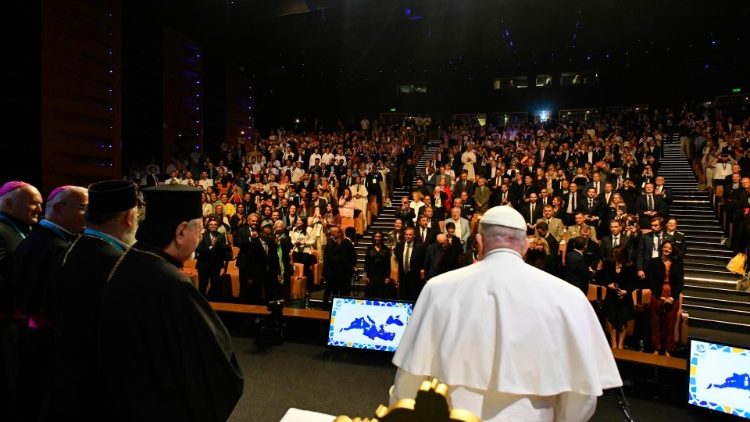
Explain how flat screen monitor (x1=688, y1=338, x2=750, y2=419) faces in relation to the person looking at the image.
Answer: facing the viewer and to the left of the viewer

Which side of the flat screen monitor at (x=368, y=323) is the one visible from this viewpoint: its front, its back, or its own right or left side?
front

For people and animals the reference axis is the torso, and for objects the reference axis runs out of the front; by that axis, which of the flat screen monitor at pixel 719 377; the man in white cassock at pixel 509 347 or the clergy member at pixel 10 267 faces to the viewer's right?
the clergy member

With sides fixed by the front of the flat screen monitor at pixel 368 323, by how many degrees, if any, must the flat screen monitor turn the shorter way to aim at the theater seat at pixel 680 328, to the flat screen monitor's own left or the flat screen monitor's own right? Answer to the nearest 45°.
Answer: approximately 90° to the flat screen monitor's own left

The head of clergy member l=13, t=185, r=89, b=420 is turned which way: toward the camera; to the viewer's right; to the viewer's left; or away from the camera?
to the viewer's right

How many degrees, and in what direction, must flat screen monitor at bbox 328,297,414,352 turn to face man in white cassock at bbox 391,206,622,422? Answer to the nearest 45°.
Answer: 0° — it already faces them

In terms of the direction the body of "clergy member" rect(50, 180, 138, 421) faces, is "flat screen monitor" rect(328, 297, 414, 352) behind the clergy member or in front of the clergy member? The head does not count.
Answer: in front

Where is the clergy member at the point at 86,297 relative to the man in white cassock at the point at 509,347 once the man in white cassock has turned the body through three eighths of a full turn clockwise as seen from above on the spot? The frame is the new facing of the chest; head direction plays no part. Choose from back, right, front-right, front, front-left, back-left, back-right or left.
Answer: back-right

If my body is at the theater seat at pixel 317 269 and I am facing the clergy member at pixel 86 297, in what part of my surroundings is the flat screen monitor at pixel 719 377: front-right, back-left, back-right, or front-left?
front-left

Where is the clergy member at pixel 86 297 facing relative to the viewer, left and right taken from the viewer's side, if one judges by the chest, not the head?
facing away from the viewer and to the right of the viewer

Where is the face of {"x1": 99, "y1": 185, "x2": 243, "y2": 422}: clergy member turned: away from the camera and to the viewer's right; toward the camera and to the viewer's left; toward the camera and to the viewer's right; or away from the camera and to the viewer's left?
away from the camera and to the viewer's right

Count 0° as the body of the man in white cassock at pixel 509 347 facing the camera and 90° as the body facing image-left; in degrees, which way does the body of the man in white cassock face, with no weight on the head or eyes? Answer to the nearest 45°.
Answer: approximately 180°

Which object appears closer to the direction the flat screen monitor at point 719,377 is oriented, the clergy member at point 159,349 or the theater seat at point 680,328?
the clergy member

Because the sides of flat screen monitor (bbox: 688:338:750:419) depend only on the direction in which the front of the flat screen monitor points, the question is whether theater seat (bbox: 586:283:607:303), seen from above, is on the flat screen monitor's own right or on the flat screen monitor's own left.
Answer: on the flat screen monitor's own right

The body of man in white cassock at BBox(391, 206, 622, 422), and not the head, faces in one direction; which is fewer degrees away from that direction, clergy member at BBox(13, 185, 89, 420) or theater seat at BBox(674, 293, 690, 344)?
the theater seat

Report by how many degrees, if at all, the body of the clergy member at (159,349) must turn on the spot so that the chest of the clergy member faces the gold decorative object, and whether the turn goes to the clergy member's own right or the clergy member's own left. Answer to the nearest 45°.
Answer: approximately 90° to the clergy member's own right

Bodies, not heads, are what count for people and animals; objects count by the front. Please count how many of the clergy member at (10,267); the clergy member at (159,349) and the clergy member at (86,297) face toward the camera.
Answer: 0

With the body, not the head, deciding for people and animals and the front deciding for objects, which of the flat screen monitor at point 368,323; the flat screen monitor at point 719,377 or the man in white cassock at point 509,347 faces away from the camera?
the man in white cassock

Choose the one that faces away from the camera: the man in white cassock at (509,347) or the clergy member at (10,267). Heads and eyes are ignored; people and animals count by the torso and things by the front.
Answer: the man in white cassock
